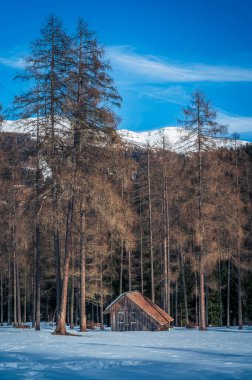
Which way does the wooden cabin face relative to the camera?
toward the camera
